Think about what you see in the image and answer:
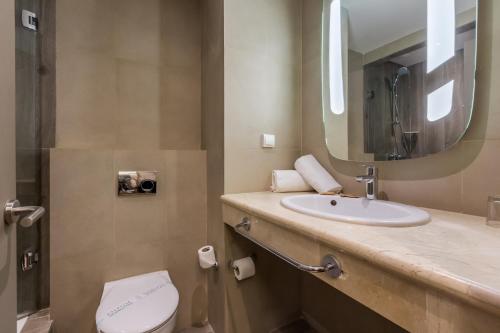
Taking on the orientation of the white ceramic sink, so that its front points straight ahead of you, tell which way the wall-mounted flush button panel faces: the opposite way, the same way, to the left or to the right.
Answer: to the left

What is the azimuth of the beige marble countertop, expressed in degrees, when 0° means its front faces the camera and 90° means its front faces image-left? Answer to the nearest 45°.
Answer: approximately 45°

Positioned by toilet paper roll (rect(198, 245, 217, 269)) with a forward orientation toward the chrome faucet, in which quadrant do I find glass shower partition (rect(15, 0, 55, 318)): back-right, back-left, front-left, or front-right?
back-right

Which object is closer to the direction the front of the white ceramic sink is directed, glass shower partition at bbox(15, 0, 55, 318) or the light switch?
the glass shower partition

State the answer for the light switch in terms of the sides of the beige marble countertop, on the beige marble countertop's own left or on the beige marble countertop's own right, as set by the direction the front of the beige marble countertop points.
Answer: on the beige marble countertop's own right

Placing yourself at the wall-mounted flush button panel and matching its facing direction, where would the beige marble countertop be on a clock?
The beige marble countertop is roughly at 11 o'clock from the wall-mounted flush button panel.

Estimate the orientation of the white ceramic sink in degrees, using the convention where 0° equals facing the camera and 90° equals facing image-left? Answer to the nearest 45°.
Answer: approximately 45°

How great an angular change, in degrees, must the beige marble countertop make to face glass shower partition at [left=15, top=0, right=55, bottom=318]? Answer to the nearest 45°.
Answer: approximately 45° to its right

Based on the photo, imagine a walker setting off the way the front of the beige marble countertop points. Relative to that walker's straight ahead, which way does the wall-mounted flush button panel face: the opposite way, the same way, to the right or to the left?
to the left
